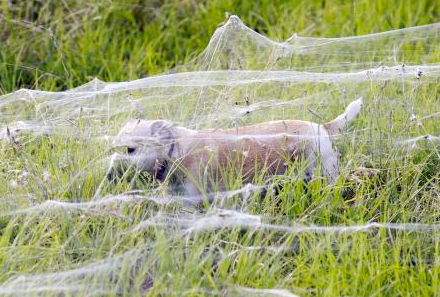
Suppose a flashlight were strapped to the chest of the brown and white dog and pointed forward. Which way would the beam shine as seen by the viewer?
to the viewer's left
